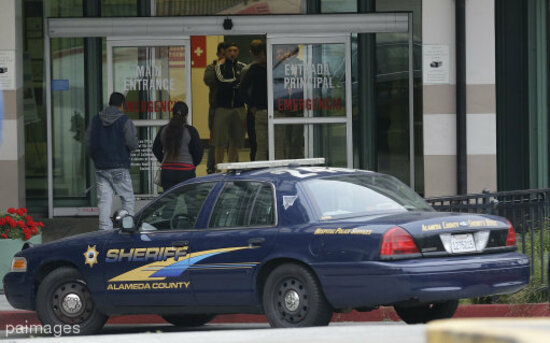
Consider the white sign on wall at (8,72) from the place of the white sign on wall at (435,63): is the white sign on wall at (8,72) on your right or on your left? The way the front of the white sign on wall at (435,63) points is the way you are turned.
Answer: on your right

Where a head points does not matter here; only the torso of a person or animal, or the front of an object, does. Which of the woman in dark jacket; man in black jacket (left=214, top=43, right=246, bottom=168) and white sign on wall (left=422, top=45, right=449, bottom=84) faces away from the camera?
the woman in dark jacket

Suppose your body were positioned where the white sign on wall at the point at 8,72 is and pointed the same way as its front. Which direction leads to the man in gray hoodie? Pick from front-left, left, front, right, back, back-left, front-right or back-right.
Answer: front-left

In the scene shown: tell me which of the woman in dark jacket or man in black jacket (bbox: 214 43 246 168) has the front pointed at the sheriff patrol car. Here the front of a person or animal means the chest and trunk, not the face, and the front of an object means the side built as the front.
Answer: the man in black jacket

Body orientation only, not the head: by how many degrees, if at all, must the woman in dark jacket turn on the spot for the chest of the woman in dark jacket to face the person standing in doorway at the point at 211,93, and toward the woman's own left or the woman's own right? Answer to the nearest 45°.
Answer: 0° — they already face them

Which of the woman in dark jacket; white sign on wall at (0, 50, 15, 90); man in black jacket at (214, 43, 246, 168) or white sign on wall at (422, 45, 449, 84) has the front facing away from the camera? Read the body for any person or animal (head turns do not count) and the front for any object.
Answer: the woman in dark jacket

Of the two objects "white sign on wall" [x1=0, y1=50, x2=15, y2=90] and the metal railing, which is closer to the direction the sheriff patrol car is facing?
the white sign on wall

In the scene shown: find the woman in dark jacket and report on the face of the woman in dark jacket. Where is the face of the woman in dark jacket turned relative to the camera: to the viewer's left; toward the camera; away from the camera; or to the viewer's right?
away from the camera

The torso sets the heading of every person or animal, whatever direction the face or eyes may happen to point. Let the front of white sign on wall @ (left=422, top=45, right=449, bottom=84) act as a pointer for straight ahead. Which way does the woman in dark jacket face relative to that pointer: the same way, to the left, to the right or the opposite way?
the opposite way

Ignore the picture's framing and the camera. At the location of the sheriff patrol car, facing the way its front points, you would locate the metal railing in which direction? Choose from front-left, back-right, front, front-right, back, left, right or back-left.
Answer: right

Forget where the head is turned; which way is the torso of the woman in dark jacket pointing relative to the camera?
away from the camera

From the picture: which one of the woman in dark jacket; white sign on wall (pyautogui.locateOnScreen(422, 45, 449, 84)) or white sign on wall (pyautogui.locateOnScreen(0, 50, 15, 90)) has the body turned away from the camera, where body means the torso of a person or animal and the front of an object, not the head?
the woman in dark jacket
